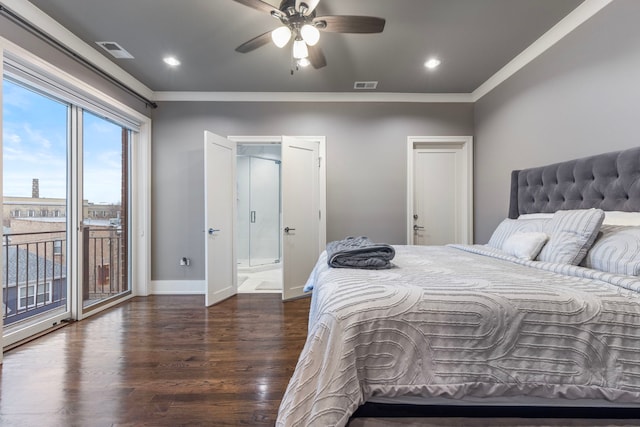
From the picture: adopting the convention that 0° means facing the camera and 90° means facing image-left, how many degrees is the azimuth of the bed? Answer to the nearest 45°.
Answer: approximately 45°

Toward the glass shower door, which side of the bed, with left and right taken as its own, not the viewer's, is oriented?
right

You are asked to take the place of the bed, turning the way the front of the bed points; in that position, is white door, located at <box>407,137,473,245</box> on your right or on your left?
on your right

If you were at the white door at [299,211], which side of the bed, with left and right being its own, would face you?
right

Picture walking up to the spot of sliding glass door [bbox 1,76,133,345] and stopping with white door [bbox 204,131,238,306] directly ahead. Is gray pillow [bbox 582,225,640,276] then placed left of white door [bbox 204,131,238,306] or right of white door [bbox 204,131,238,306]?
right
